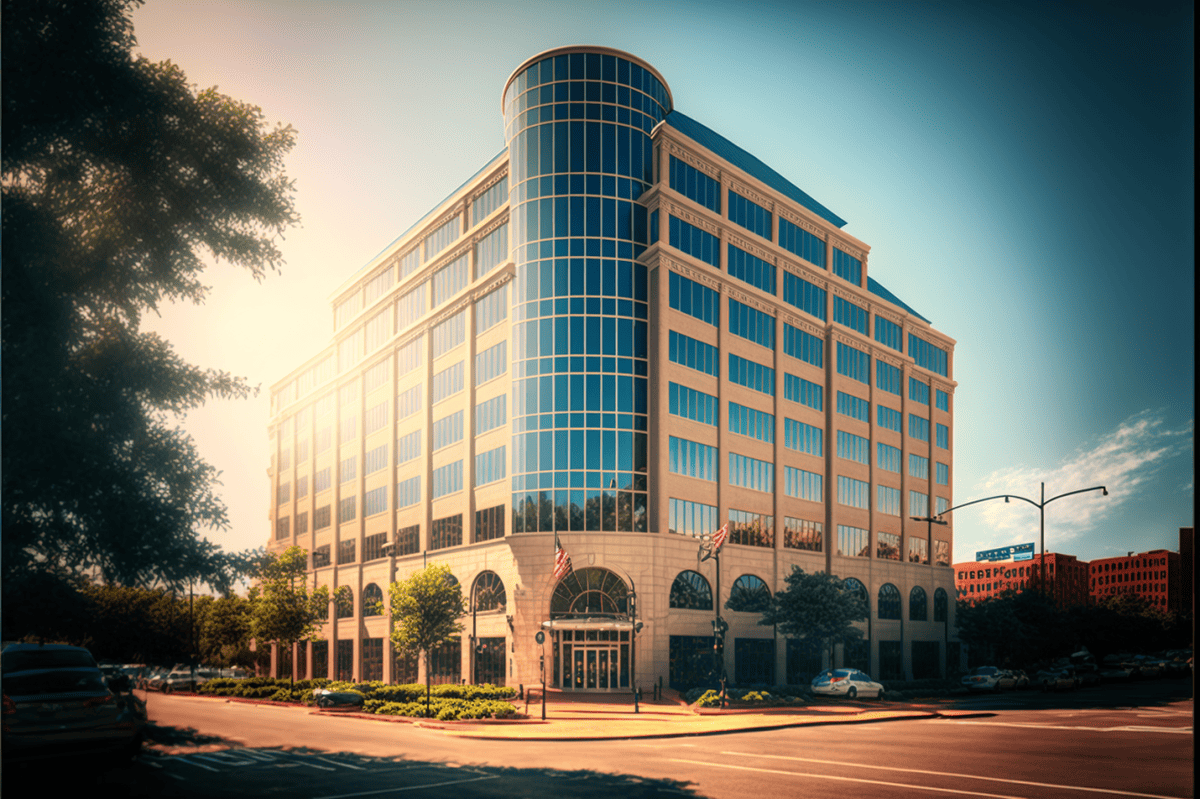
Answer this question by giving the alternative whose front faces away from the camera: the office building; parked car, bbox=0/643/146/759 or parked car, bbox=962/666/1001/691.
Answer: parked car, bbox=0/643/146/759

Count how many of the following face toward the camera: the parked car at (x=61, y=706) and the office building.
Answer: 1

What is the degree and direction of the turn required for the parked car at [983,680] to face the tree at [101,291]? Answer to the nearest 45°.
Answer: approximately 45° to its left

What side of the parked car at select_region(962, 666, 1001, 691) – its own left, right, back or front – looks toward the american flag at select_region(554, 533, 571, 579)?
front

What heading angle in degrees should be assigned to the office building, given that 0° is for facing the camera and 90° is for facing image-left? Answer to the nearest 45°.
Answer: approximately 0°

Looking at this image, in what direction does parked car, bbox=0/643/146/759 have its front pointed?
away from the camera

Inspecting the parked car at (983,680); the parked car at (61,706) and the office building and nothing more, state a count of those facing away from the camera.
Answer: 1

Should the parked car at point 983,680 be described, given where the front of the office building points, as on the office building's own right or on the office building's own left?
on the office building's own left

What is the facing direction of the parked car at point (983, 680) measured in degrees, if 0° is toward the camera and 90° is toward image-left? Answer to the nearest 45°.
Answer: approximately 45°
